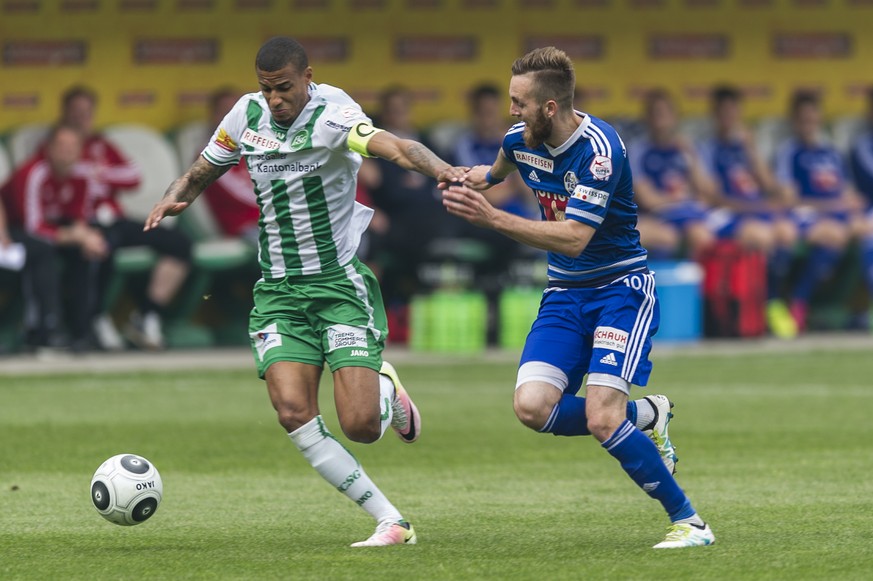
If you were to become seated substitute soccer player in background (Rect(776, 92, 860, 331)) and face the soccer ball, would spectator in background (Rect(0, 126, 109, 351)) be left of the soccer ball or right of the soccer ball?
right

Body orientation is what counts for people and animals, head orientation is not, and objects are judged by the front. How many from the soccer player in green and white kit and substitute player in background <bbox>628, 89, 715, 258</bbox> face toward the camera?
2

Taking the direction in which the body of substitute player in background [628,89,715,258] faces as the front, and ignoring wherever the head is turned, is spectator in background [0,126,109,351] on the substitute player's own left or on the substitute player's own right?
on the substitute player's own right

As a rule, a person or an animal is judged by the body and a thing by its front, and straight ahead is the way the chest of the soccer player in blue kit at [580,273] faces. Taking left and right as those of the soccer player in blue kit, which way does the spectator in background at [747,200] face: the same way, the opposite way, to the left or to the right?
to the left

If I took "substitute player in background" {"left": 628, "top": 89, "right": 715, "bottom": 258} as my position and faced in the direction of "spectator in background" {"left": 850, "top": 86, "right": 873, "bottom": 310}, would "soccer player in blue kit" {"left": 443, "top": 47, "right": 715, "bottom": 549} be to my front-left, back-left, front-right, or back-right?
back-right

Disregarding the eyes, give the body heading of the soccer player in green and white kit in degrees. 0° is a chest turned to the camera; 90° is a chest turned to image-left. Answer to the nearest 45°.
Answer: approximately 0°

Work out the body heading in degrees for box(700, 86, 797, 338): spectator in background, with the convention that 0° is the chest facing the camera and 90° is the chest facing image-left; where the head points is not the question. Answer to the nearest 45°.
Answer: approximately 315°

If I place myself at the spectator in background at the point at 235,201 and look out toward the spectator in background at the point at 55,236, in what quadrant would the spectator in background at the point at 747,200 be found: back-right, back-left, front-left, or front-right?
back-left

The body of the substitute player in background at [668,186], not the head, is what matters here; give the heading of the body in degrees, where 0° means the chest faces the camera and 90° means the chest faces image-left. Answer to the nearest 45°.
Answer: approximately 0°
